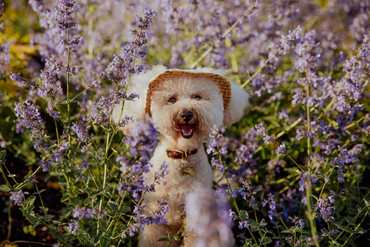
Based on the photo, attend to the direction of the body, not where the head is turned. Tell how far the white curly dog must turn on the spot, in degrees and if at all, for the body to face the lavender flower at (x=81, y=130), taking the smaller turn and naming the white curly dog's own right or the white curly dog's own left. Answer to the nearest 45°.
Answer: approximately 45° to the white curly dog's own right

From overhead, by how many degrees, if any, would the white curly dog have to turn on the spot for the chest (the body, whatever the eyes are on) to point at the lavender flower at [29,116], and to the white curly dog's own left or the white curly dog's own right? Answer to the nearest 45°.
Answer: approximately 45° to the white curly dog's own right

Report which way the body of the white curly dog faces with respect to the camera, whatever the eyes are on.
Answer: toward the camera
